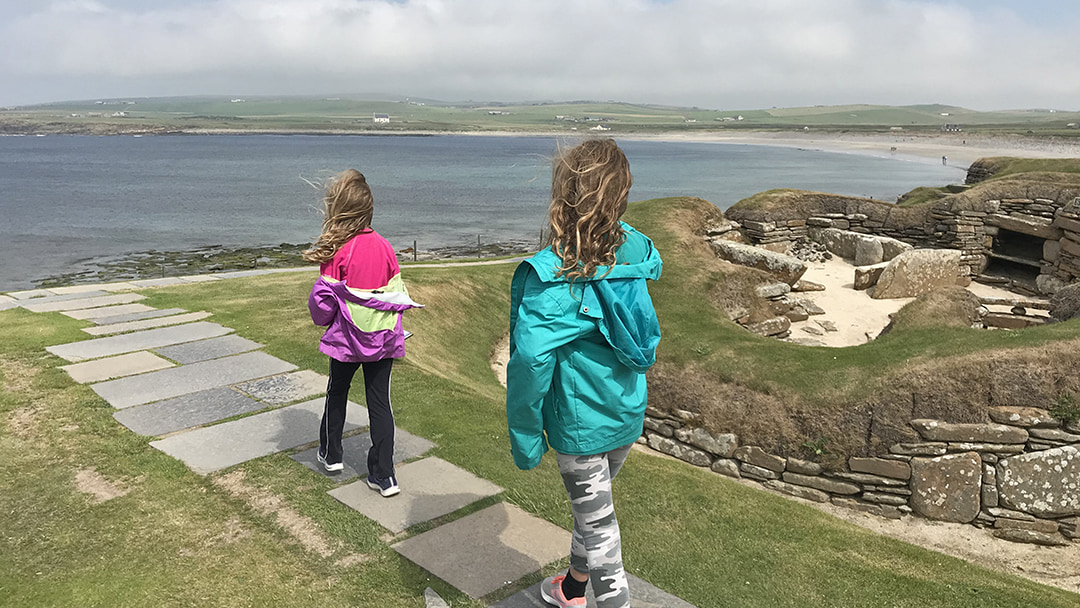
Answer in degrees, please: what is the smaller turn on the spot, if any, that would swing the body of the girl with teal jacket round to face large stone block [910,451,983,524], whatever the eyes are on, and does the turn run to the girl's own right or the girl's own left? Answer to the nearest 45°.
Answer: approximately 90° to the girl's own right

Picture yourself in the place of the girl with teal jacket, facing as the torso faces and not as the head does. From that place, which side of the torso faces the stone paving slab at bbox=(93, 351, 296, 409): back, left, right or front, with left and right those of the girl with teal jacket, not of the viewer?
front

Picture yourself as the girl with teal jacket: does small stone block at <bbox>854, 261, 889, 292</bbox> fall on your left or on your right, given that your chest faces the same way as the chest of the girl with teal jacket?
on your right

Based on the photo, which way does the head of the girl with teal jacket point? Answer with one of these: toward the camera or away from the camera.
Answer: away from the camera

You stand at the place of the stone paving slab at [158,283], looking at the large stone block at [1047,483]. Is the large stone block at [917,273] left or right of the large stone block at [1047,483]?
left

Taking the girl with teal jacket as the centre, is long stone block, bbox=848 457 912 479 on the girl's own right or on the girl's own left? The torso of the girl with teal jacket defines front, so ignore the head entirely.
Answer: on the girl's own right

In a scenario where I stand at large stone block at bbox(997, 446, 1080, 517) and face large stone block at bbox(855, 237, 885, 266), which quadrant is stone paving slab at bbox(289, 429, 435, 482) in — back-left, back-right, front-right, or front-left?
back-left

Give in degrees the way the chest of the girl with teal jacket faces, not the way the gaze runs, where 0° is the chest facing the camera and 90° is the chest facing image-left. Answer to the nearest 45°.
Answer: approximately 135°

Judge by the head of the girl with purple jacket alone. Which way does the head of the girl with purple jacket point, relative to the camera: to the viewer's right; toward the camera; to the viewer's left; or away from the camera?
away from the camera

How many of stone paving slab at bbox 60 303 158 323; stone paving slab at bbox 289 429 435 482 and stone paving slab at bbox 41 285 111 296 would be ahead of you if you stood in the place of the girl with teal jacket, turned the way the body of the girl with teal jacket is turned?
3

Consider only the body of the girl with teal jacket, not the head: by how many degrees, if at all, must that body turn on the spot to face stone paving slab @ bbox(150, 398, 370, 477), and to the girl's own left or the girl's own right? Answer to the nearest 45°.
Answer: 0° — they already face it

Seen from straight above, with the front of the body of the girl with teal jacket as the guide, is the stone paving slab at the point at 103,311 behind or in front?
in front

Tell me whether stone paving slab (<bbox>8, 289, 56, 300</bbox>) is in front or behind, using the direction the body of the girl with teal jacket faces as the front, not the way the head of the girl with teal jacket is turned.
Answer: in front

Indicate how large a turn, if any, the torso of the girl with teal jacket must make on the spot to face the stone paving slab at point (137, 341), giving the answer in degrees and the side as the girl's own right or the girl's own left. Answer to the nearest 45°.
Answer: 0° — they already face it

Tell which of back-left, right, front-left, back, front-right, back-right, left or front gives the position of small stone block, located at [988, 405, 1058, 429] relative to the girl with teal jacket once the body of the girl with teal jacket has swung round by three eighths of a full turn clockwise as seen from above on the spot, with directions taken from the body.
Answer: front-left
